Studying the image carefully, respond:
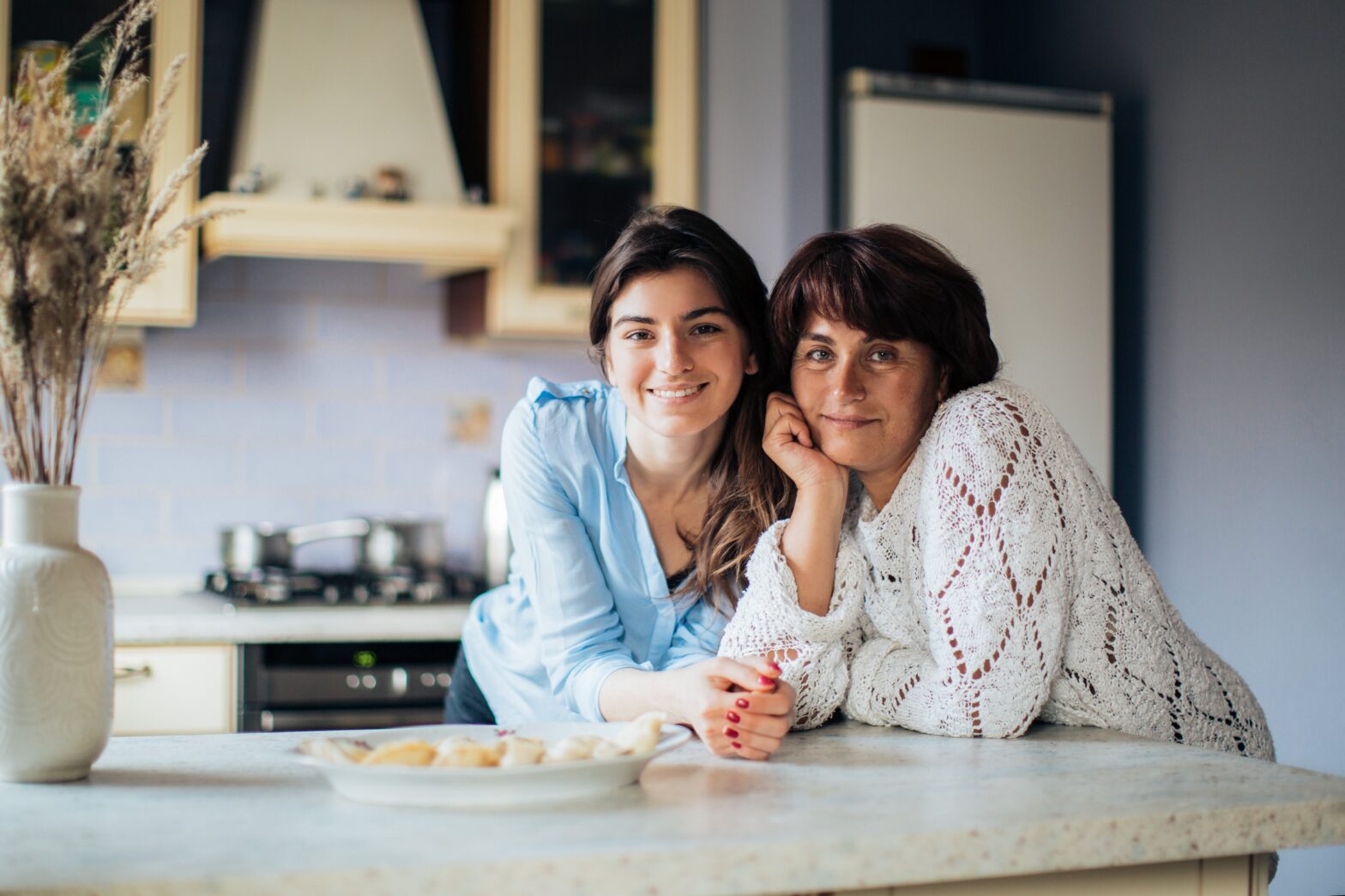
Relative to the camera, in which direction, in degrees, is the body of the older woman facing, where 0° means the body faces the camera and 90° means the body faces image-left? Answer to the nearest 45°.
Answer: approximately 45°

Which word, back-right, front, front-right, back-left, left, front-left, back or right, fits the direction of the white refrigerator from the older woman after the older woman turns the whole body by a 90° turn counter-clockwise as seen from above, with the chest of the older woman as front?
back-left

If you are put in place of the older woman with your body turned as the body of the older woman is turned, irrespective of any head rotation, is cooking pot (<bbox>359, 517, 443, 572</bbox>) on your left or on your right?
on your right

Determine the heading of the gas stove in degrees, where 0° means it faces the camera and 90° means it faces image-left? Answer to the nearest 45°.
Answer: approximately 0°

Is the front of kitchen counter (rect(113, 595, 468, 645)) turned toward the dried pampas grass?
yes
